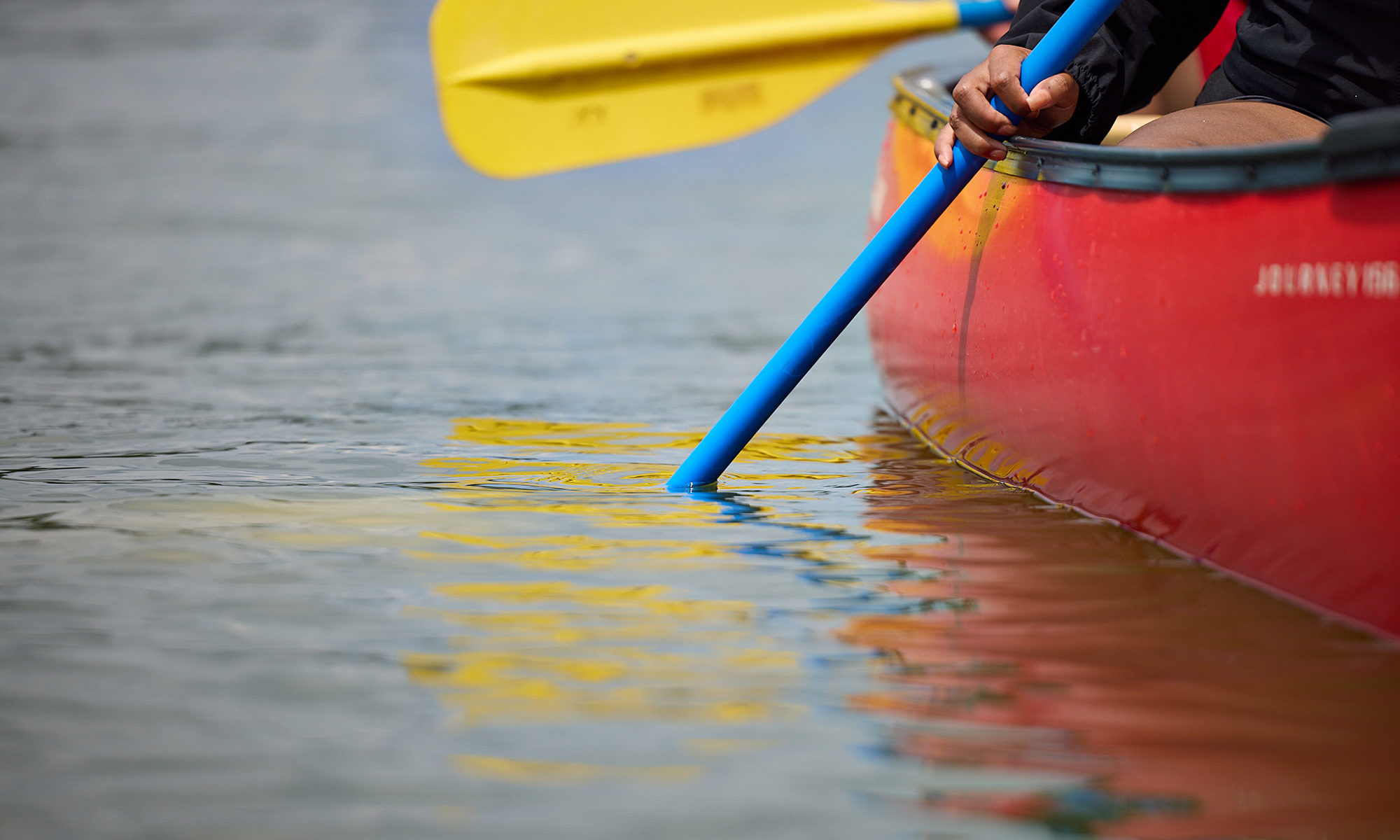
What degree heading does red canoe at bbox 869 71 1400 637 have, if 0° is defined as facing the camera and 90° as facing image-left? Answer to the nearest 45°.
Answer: approximately 135°
